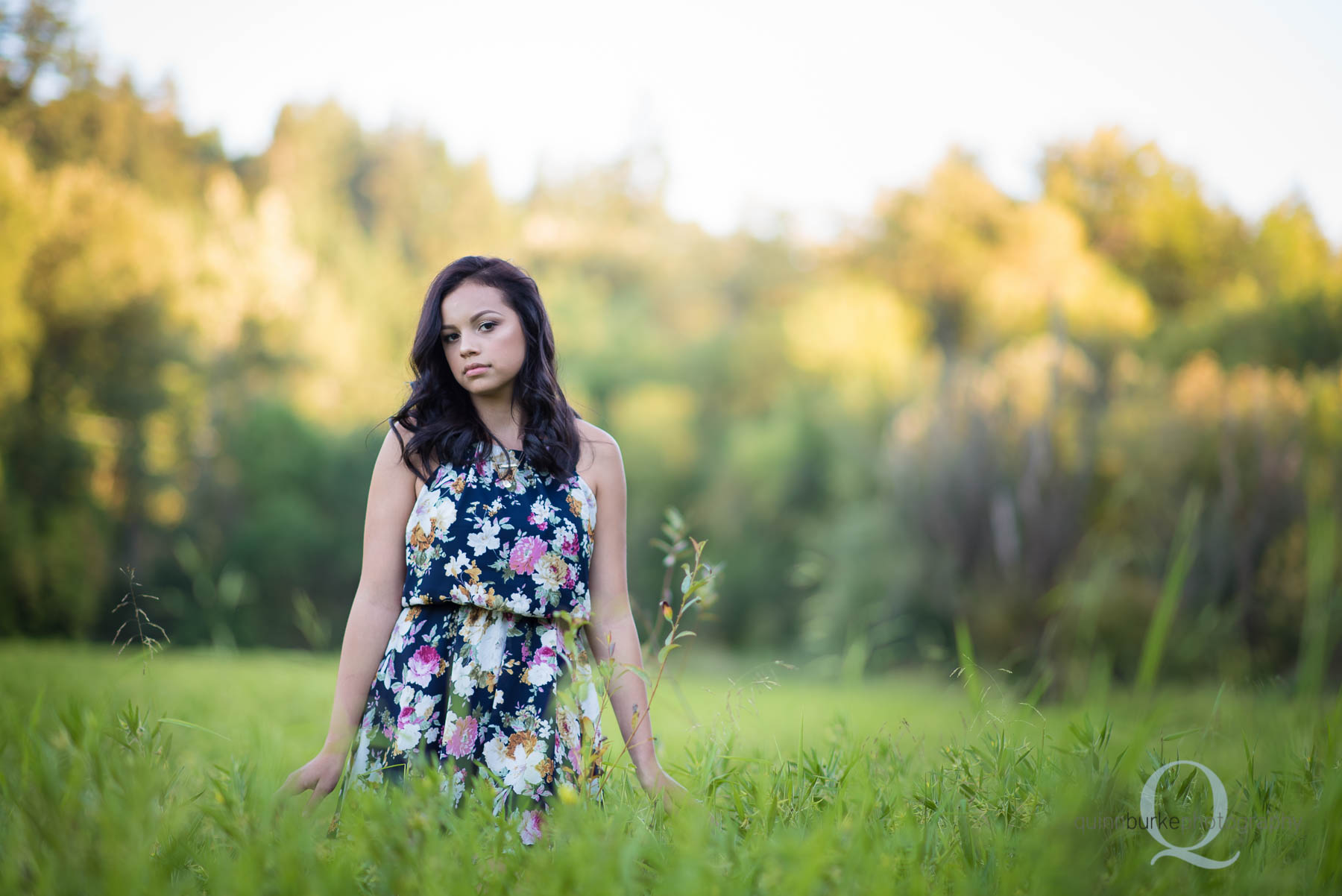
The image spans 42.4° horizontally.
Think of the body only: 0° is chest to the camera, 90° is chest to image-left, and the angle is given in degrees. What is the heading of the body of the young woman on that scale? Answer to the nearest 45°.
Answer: approximately 0°
